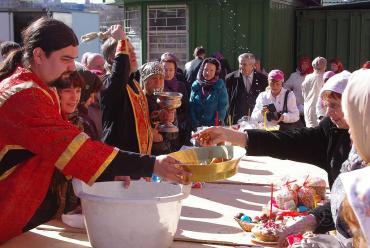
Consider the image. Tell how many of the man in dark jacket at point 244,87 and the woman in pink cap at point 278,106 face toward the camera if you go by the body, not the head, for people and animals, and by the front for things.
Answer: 2

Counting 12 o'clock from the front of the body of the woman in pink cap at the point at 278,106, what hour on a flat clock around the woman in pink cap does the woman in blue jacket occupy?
The woman in blue jacket is roughly at 3 o'clock from the woman in pink cap.

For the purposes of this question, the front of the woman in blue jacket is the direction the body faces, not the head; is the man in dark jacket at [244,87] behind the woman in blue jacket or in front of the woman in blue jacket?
behind

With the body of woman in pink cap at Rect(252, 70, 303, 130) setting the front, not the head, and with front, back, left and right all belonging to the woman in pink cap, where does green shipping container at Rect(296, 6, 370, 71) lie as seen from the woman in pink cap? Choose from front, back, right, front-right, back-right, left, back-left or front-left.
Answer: back

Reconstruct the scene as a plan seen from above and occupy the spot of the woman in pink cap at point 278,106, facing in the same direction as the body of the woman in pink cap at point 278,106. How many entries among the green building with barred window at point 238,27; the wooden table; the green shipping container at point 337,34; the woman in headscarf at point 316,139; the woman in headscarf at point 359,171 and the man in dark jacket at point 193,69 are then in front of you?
3

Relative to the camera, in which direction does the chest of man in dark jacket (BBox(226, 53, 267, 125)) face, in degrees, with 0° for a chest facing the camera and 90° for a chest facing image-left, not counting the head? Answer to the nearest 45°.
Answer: approximately 0°

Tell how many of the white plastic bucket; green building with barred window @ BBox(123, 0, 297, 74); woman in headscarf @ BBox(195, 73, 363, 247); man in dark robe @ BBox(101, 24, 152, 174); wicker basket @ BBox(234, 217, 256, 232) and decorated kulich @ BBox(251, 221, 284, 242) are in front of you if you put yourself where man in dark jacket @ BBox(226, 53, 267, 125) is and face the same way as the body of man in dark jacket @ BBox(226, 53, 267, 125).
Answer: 5
